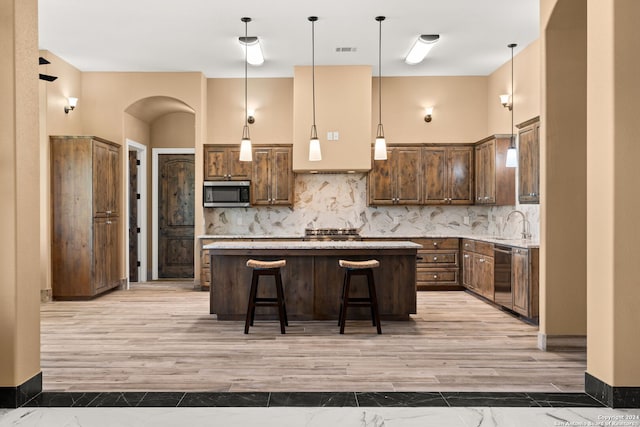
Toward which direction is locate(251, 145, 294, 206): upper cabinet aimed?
toward the camera

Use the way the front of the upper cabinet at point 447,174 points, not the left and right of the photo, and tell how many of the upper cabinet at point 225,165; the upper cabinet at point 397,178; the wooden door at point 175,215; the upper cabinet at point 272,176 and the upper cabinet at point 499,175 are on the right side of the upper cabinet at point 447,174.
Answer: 4

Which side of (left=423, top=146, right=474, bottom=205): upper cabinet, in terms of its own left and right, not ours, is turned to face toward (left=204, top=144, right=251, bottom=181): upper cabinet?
right

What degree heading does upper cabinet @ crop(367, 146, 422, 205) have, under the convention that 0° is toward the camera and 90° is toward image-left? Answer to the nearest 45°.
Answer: approximately 0°

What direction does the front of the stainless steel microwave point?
toward the camera

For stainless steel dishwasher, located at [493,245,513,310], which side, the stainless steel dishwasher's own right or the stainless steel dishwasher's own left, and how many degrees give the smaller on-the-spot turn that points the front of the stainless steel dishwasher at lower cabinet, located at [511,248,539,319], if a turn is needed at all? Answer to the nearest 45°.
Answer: approximately 45° to the stainless steel dishwasher's own left

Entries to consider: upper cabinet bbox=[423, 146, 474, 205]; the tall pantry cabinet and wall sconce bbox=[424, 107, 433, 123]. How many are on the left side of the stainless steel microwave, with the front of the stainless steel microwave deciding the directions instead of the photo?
2

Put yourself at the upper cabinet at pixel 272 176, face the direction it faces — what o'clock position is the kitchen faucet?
The kitchen faucet is roughly at 10 o'clock from the upper cabinet.

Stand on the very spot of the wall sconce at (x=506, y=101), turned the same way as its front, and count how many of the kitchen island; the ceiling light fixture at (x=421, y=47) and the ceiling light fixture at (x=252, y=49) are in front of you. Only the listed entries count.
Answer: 3

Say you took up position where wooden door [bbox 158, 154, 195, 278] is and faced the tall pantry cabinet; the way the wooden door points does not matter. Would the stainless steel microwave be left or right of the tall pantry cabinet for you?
left

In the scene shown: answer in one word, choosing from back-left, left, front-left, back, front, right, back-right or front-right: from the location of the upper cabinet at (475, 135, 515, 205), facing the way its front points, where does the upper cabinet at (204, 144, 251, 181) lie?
front-right

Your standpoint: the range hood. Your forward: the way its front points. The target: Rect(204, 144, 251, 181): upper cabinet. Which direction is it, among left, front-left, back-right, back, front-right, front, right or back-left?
right

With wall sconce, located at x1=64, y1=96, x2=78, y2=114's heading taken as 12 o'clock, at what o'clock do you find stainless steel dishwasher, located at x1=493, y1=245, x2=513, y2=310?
The stainless steel dishwasher is roughly at 12 o'clock from the wall sconce.

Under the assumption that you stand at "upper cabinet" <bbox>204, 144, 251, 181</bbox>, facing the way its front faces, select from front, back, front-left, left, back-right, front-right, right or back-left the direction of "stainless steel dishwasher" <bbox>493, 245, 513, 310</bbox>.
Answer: front-left

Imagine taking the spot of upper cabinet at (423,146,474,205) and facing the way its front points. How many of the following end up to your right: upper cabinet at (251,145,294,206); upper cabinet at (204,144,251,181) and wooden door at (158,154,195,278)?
3
